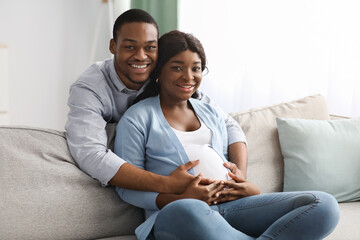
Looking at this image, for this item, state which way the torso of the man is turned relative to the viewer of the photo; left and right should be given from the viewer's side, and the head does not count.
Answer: facing the viewer and to the right of the viewer

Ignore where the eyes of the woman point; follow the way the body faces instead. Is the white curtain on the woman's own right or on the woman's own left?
on the woman's own left

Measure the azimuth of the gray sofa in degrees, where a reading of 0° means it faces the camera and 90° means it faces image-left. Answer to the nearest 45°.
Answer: approximately 0°

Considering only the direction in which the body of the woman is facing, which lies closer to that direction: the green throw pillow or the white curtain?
the green throw pillow

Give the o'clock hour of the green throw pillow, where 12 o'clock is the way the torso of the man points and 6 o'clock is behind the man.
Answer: The green throw pillow is roughly at 10 o'clock from the man.

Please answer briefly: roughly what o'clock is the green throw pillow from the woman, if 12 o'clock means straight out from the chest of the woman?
The green throw pillow is roughly at 9 o'clock from the woman.
